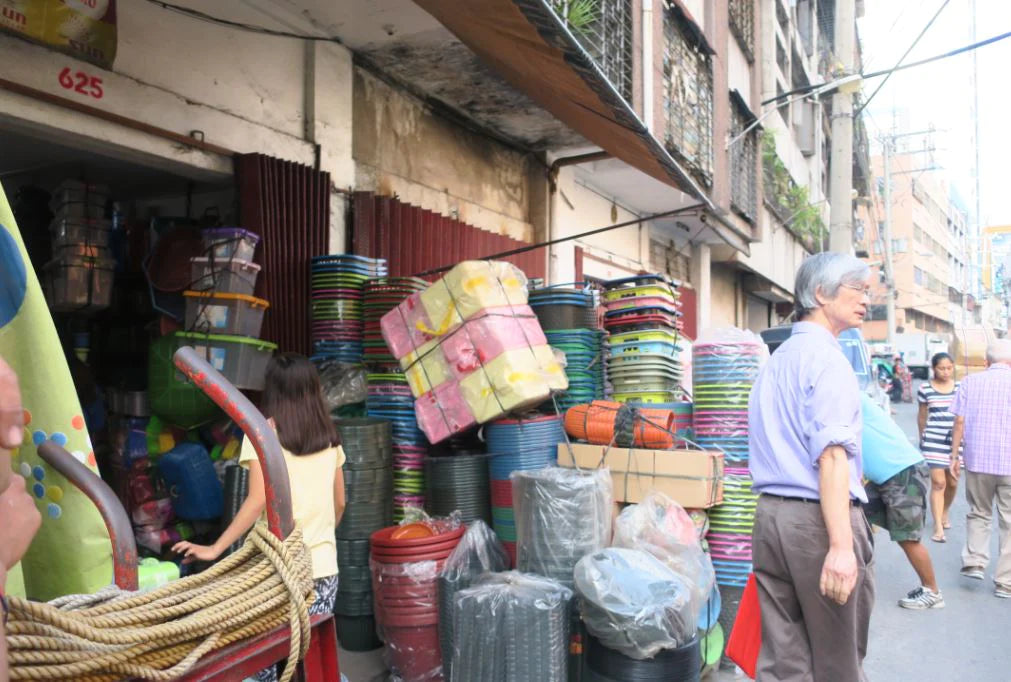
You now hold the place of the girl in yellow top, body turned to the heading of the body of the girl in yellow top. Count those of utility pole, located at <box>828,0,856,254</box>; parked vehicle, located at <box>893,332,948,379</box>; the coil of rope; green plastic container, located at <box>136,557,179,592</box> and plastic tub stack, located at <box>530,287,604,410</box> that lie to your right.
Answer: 3

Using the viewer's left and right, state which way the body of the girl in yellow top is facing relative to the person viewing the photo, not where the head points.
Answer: facing away from the viewer and to the left of the viewer

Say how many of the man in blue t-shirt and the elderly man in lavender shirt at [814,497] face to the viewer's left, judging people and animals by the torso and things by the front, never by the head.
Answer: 1

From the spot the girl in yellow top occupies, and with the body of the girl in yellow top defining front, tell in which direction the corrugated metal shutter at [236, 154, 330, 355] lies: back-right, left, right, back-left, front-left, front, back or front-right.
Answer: front-right

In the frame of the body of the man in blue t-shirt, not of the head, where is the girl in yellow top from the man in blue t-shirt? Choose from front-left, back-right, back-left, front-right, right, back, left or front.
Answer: front-left

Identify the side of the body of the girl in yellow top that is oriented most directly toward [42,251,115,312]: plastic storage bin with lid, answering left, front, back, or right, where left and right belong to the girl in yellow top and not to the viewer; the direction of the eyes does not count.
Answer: front

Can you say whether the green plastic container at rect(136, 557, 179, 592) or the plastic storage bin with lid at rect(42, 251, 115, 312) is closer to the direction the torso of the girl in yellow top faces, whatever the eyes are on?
the plastic storage bin with lid

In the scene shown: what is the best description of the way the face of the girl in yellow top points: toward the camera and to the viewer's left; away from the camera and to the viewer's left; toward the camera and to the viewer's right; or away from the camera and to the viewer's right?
away from the camera and to the viewer's left

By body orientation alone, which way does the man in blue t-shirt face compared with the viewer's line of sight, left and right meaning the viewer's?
facing to the left of the viewer

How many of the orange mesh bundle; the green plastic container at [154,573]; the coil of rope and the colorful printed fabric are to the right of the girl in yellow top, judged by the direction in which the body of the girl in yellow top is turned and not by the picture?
1
